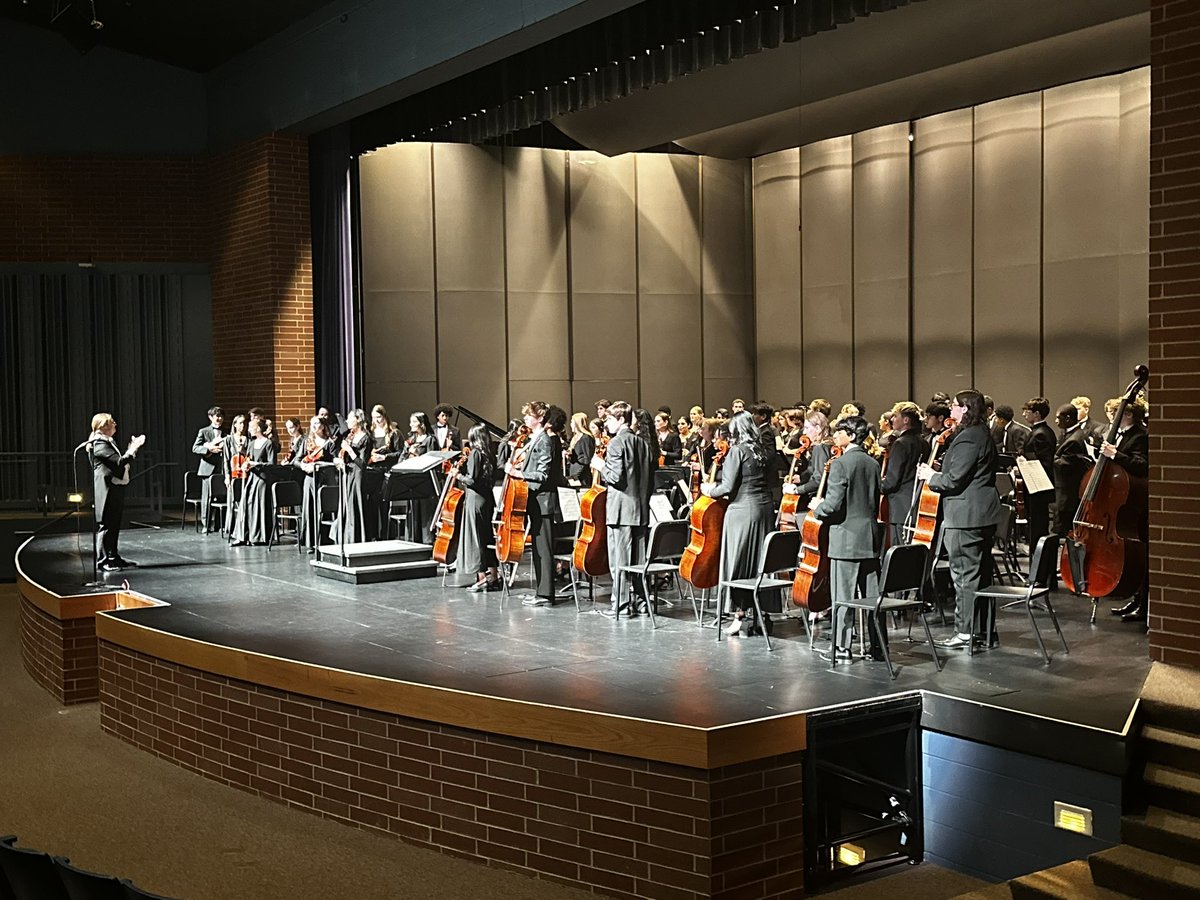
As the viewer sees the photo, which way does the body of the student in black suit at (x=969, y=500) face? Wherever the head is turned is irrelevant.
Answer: to the viewer's left

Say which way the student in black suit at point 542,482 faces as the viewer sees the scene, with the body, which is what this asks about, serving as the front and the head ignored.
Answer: to the viewer's left

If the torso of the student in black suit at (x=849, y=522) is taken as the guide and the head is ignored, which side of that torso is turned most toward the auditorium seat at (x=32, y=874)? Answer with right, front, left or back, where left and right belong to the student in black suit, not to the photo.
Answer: left

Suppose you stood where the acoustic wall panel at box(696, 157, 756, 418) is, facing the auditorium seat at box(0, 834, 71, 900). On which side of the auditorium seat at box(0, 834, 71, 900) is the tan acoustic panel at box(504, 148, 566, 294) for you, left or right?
right

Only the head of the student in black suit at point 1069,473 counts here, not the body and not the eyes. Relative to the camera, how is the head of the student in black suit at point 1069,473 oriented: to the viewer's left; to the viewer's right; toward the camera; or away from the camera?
to the viewer's left

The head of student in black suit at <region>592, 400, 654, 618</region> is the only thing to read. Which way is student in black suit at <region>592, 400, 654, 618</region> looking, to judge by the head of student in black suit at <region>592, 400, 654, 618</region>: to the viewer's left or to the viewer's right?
to the viewer's left

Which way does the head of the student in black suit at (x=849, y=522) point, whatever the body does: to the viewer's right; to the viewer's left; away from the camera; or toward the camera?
to the viewer's left

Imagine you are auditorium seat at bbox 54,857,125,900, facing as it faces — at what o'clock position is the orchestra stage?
The orchestra stage is roughly at 12 o'clock from the auditorium seat.

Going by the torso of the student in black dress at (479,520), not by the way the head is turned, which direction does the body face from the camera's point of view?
to the viewer's left

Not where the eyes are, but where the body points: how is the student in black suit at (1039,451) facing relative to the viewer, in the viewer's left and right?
facing to the left of the viewer

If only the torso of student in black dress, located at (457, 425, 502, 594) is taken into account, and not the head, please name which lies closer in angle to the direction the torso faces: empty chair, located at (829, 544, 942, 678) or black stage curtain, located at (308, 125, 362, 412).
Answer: the black stage curtain

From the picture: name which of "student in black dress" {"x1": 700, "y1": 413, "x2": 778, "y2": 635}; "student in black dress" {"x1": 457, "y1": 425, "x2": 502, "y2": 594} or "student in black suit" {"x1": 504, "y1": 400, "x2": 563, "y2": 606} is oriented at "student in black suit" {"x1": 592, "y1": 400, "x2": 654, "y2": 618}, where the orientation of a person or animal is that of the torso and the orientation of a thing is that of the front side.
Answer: "student in black dress" {"x1": 700, "y1": 413, "x2": 778, "y2": 635}

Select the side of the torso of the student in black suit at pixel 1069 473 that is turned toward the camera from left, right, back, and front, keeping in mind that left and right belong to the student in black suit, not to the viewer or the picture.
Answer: left

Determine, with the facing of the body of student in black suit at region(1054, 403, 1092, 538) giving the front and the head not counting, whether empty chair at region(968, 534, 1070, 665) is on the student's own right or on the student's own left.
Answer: on the student's own left

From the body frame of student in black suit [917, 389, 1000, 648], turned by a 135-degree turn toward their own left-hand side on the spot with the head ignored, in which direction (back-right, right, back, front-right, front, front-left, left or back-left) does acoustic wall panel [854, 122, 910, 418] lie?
back-left
